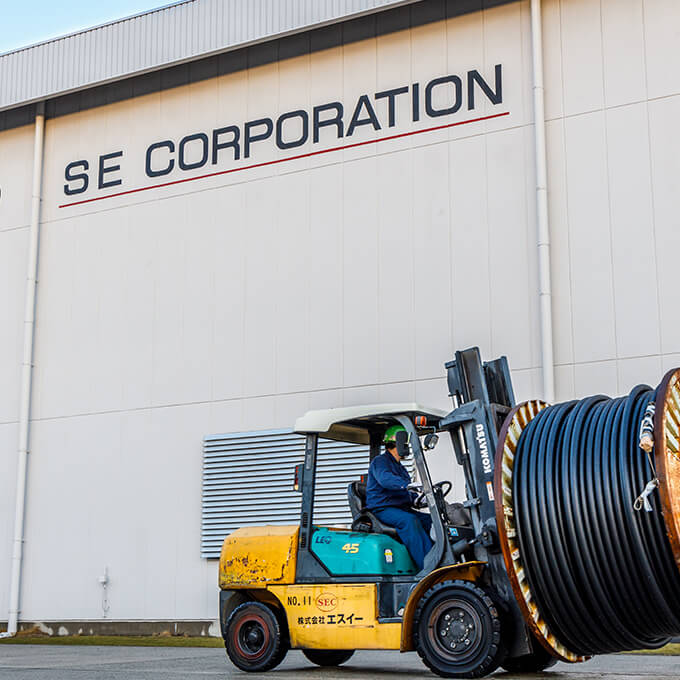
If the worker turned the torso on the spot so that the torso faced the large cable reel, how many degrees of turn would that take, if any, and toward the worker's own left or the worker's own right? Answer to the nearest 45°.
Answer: approximately 45° to the worker's own right

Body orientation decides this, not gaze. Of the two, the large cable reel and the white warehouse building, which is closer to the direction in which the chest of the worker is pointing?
the large cable reel

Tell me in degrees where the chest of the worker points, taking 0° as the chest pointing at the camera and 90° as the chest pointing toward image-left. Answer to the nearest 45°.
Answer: approximately 270°

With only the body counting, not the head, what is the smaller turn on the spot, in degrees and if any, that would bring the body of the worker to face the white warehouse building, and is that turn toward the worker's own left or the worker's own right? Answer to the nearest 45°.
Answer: approximately 90° to the worker's own left

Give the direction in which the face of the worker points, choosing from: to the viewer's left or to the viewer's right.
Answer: to the viewer's right
